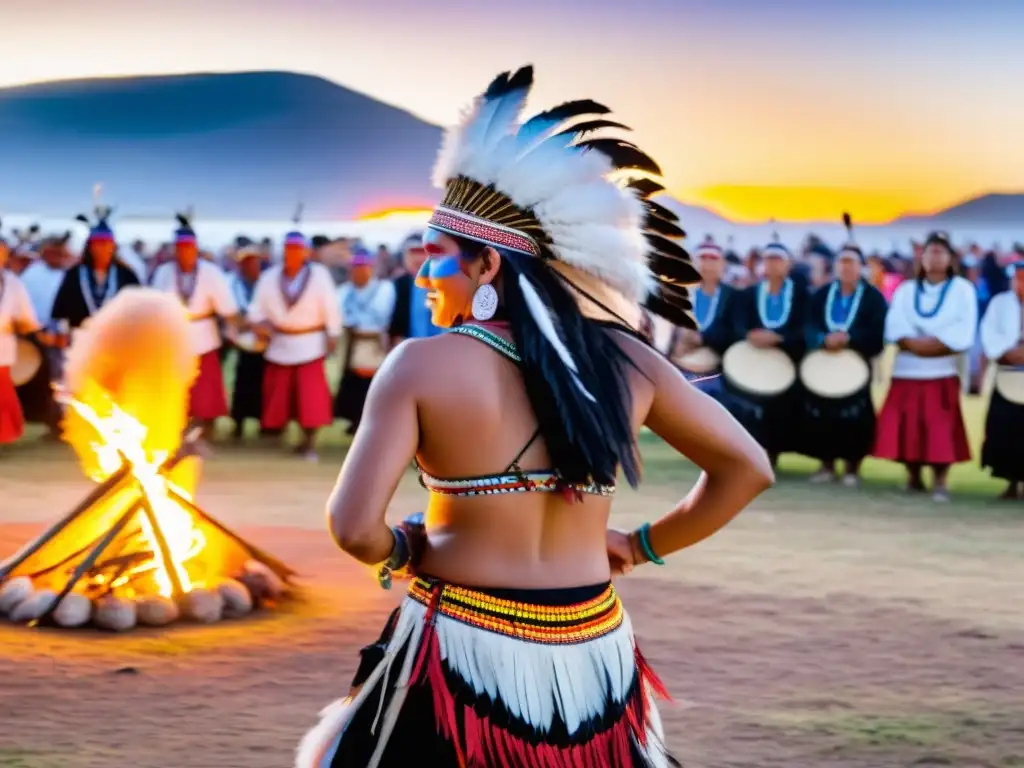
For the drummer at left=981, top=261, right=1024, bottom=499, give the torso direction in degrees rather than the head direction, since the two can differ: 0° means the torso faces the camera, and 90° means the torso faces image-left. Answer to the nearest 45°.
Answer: approximately 0°

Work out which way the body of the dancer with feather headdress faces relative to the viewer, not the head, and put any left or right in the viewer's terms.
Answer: facing away from the viewer and to the left of the viewer

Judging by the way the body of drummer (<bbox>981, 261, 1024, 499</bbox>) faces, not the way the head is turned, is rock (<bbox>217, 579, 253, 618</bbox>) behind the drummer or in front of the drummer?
in front

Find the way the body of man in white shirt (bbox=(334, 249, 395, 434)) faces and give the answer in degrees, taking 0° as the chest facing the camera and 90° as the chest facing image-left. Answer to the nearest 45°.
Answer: approximately 0°

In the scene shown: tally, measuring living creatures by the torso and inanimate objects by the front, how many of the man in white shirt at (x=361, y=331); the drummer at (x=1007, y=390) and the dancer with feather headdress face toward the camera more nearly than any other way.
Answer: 2

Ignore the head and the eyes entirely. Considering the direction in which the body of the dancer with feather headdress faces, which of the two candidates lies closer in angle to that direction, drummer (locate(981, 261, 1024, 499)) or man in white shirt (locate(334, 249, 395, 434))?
the man in white shirt

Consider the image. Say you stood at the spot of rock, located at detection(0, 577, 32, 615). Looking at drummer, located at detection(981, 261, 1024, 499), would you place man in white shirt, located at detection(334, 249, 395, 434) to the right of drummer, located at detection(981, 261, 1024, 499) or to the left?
left

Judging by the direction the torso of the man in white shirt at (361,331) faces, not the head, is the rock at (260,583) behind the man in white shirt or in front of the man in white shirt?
in front

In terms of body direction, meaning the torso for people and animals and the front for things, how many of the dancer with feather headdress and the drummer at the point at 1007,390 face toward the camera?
1

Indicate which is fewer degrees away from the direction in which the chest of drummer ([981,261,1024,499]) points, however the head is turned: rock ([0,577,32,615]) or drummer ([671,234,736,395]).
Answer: the rock

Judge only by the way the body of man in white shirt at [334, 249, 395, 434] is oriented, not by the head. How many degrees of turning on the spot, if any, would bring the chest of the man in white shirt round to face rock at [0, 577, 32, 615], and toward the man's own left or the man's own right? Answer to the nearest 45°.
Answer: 0° — they already face it

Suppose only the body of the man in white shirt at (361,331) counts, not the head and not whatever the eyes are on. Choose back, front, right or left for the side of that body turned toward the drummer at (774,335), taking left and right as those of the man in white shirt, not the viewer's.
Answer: left

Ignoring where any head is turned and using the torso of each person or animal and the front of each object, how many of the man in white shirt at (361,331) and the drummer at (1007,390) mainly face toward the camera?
2
